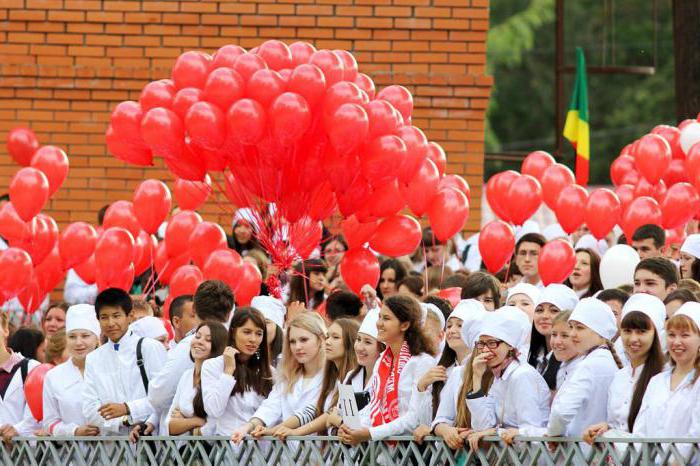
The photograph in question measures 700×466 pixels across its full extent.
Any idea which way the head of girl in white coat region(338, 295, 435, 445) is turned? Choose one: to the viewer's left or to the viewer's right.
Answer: to the viewer's left

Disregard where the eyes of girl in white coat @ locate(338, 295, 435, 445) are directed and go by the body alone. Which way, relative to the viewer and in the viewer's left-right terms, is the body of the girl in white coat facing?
facing the viewer and to the left of the viewer

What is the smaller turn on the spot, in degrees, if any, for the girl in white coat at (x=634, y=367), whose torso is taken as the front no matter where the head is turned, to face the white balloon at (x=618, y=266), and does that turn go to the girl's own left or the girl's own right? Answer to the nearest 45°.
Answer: approximately 135° to the girl's own right

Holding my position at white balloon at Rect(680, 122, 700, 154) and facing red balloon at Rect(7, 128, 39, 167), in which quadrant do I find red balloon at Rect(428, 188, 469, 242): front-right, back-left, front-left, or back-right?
front-left

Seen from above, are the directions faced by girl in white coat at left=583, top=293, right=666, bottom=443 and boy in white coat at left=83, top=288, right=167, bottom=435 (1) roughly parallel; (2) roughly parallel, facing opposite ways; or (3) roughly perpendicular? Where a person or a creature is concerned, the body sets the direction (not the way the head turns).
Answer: roughly parallel

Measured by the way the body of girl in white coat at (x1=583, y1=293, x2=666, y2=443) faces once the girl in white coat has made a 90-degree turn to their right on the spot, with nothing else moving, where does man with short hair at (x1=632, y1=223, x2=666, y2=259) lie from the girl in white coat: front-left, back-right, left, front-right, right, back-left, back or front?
front-right

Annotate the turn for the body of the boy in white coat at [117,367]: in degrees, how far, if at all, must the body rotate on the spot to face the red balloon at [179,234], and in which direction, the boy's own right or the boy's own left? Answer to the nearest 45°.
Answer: approximately 135° to the boy's own right

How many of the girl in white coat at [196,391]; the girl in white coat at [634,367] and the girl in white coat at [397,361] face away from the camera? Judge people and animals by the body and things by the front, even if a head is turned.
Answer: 0

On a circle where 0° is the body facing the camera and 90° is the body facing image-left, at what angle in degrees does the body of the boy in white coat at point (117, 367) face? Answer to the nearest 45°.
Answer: approximately 45°

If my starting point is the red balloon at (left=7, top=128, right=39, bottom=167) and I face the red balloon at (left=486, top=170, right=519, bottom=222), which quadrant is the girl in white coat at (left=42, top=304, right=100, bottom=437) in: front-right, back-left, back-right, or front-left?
front-right

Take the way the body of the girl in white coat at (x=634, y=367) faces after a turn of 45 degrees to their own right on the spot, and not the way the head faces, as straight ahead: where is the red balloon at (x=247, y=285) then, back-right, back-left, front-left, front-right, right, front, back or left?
front-right

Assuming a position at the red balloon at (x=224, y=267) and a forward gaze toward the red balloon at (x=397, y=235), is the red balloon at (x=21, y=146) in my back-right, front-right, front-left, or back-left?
back-left

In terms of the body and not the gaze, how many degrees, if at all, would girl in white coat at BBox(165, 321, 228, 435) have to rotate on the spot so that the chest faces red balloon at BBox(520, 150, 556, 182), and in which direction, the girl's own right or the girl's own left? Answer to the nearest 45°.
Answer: approximately 180°

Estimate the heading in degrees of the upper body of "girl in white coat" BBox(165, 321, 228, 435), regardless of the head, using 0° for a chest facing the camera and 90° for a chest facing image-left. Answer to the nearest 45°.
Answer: approximately 45°

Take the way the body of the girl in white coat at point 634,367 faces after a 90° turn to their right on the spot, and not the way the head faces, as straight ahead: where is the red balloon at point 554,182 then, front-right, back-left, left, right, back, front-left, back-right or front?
front-right

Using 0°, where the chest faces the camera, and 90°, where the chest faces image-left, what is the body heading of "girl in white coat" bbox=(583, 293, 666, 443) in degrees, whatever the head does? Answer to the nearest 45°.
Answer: approximately 45°
